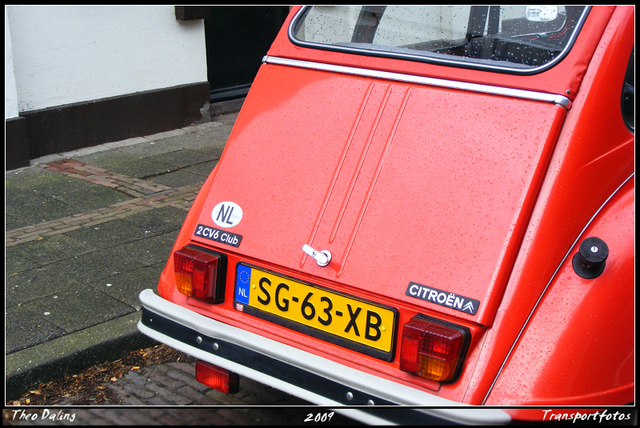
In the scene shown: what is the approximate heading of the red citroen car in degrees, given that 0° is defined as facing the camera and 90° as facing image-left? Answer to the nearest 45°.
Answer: approximately 225°
